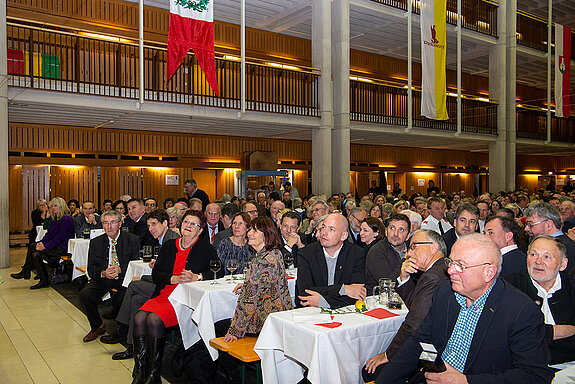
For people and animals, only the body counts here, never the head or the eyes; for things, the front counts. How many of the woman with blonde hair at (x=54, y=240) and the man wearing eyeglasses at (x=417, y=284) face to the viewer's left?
2

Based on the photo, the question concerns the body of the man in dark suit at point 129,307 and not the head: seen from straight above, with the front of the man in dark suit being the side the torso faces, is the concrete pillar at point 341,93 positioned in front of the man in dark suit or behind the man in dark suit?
behind

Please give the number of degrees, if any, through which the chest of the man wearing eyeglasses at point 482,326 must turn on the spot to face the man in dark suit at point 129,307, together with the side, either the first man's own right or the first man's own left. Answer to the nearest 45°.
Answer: approximately 90° to the first man's own right

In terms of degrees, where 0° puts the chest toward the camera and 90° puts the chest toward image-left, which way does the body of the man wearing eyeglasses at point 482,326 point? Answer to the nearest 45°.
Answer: approximately 45°

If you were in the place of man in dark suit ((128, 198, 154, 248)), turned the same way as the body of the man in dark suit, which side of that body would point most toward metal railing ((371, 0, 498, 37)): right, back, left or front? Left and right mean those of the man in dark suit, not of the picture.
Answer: back

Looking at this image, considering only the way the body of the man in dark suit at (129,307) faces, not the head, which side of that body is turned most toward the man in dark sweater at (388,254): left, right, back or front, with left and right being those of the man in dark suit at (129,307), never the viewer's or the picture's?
left

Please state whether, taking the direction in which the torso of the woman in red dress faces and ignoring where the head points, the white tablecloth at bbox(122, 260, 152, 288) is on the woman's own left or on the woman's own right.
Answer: on the woman's own right

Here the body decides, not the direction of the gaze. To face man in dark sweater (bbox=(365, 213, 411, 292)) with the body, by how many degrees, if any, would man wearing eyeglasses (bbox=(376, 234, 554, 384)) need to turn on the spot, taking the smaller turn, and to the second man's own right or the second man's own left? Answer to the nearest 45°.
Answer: approximately 135° to the second man's own right

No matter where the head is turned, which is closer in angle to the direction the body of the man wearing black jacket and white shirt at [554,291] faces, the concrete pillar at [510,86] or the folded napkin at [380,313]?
the folded napkin

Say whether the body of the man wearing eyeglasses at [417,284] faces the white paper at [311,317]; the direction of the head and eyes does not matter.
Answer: yes

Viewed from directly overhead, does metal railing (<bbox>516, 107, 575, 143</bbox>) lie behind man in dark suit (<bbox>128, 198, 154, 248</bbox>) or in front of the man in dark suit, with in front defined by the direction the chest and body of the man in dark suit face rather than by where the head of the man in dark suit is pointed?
behind

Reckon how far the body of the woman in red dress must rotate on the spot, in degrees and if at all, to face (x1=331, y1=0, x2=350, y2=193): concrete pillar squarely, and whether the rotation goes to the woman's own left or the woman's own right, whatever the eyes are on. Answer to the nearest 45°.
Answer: approximately 180°

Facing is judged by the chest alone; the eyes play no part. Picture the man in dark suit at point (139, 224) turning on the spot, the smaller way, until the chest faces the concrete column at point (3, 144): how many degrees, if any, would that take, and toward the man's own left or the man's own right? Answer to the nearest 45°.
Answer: approximately 90° to the man's own right
